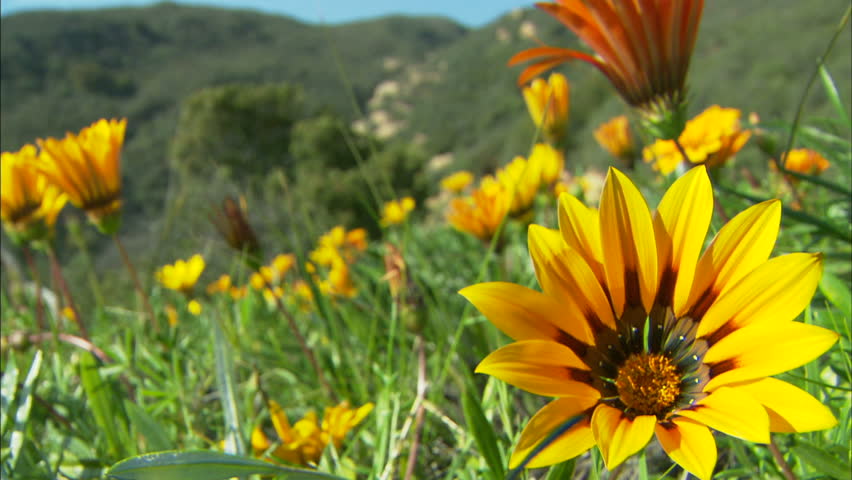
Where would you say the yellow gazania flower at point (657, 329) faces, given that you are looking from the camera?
facing the viewer

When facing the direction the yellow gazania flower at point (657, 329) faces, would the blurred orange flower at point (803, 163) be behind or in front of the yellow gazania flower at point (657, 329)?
behind

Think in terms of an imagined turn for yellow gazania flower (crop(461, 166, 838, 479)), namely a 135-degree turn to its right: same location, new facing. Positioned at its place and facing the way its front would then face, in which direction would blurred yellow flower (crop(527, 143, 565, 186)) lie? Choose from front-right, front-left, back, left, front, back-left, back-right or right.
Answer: front-right

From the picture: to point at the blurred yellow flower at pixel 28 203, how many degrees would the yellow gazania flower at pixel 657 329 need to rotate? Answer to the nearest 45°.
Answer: approximately 135° to its right

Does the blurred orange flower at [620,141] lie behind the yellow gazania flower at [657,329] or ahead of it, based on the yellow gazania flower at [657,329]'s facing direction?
behind

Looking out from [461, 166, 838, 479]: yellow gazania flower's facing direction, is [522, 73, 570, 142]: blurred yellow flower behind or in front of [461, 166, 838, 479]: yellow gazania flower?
behind

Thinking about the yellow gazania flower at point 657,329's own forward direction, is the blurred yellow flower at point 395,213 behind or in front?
behind
